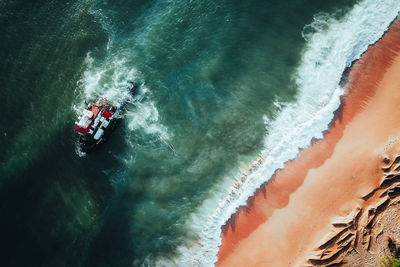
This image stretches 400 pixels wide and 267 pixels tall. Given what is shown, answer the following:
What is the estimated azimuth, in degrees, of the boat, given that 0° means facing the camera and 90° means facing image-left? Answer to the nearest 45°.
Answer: approximately 45°
